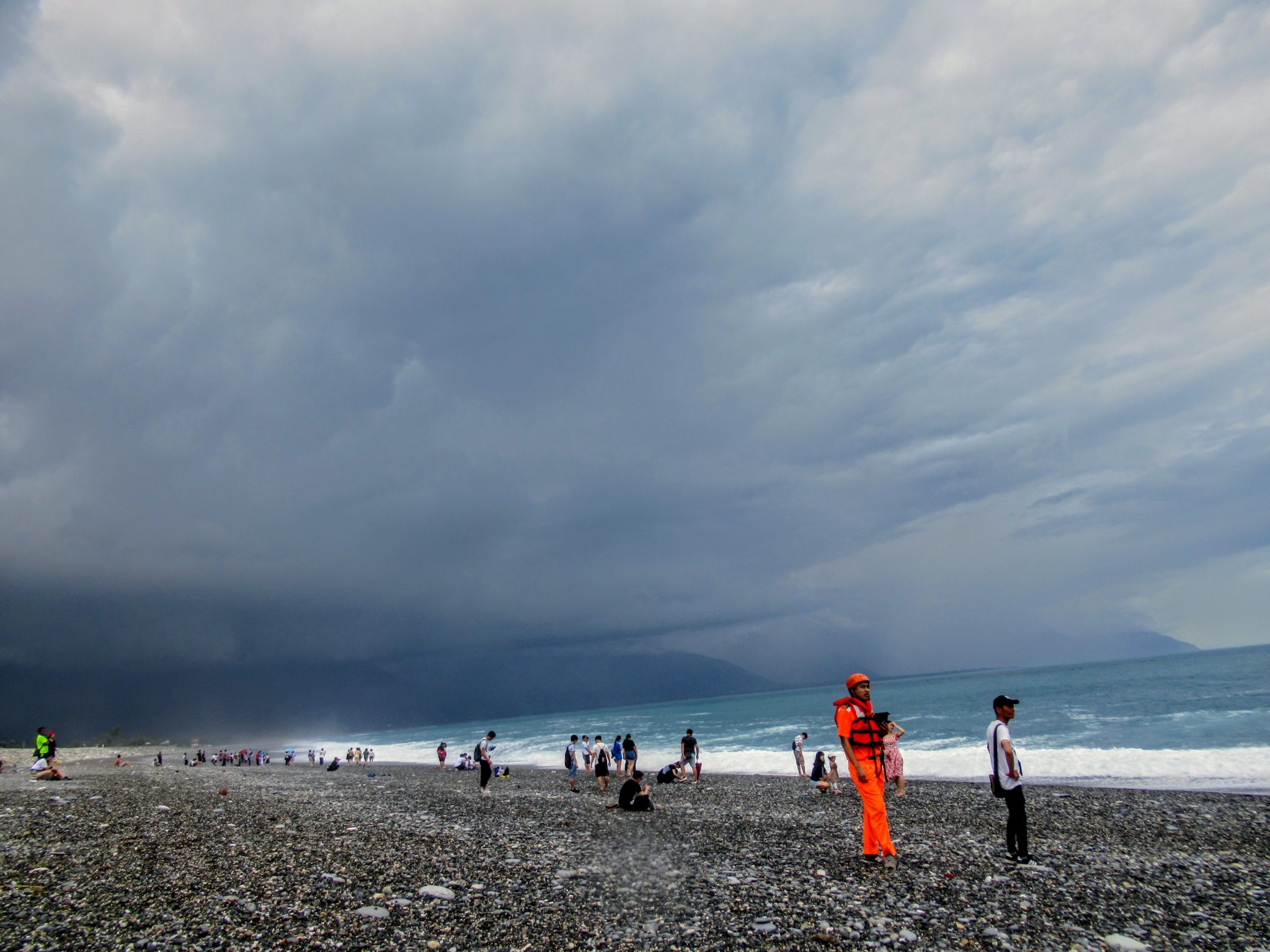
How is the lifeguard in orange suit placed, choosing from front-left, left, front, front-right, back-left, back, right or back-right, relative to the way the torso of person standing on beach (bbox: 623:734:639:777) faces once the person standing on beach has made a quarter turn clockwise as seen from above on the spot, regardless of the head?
right

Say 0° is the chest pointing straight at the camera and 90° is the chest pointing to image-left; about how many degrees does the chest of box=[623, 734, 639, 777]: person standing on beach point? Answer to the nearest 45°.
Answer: approximately 180°

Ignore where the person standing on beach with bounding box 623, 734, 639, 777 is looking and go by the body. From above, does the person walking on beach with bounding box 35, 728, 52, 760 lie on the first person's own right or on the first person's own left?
on the first person's own left

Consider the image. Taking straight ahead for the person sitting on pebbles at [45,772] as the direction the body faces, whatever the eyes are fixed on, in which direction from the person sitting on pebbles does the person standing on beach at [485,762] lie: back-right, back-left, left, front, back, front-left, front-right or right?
front-right

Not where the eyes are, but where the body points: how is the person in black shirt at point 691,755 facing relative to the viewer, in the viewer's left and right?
facing away from the viewer
